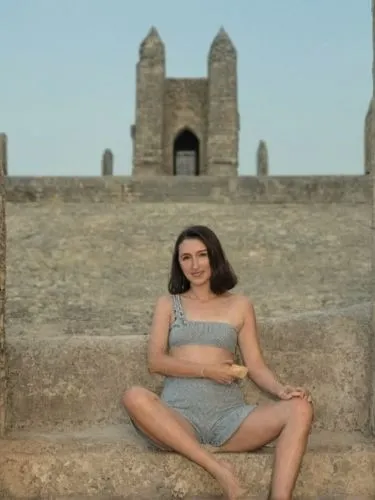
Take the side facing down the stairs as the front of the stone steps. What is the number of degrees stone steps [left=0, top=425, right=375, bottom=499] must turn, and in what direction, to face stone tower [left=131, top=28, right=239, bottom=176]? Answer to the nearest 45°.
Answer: approximately 180°

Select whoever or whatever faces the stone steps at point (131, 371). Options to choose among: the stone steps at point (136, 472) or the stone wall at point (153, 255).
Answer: the stone wall at point (153, 255)

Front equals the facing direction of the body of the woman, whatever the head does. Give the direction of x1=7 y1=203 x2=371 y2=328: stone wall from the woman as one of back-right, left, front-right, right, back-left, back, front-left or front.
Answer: back

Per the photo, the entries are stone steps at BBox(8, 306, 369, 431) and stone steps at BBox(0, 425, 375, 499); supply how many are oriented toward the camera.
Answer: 2

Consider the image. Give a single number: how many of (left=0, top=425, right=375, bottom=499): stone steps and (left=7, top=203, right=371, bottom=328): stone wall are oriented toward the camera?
2

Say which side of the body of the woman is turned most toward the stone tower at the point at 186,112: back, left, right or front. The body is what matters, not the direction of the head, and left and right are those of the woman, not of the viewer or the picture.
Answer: back

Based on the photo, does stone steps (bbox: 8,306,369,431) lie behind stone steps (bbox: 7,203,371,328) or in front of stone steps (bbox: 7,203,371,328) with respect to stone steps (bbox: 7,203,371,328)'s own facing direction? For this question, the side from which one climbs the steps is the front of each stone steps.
in front

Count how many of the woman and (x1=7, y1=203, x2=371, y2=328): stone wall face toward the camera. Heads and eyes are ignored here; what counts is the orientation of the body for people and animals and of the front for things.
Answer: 2

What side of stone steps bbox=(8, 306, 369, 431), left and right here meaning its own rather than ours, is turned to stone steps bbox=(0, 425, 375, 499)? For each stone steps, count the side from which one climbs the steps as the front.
front

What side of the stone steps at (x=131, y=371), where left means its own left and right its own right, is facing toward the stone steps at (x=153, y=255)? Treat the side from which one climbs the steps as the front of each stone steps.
back

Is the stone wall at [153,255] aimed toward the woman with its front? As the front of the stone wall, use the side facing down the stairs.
yes
